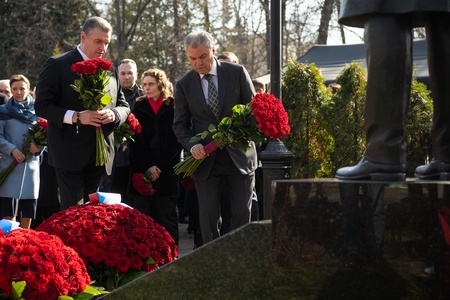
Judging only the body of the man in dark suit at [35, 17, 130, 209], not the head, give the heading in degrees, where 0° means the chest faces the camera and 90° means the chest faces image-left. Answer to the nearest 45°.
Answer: approximately 315°

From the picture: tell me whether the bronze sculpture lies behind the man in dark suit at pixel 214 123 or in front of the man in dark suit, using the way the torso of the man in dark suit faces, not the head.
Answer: in front

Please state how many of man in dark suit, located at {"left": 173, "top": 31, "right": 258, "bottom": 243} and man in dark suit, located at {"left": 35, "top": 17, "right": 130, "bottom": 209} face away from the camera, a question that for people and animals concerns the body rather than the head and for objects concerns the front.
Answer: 0

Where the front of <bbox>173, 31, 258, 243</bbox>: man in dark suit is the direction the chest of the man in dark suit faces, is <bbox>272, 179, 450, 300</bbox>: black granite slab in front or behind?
in front

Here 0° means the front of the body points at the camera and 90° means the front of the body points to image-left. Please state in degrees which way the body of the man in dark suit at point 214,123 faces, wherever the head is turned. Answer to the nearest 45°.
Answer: approximately 0°

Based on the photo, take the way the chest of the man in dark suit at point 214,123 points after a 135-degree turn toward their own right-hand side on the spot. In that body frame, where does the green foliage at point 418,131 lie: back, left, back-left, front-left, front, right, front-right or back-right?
right

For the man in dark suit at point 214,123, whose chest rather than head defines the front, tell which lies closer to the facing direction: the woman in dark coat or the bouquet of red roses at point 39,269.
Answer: the bouquet of red roses

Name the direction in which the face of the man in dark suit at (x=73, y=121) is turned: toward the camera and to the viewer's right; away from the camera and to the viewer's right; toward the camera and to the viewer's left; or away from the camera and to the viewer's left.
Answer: toward the camera and to the viewer's right

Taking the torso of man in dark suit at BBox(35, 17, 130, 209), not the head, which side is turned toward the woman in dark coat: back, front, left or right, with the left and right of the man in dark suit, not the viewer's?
left
